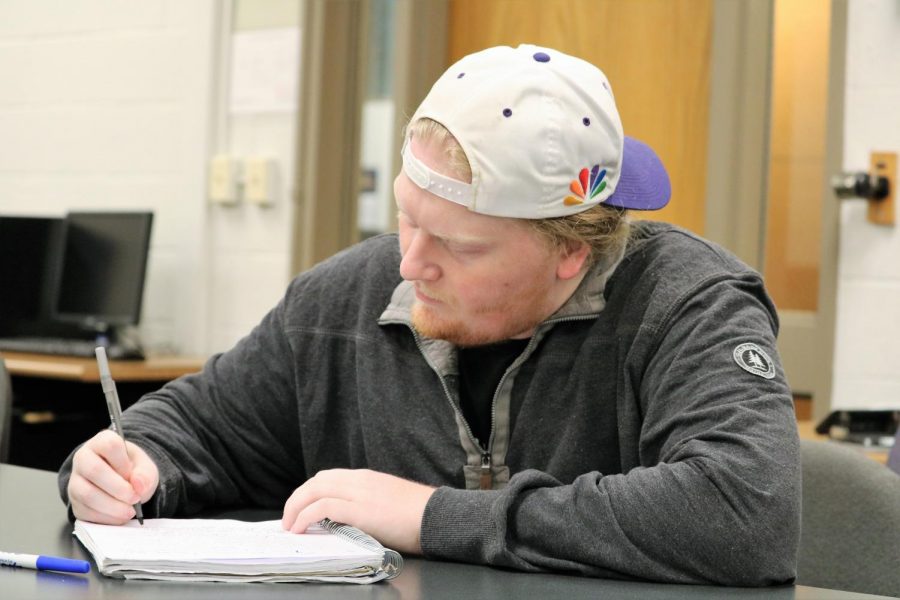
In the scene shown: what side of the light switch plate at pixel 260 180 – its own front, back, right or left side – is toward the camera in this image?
front

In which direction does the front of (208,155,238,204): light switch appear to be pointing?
toward the camera

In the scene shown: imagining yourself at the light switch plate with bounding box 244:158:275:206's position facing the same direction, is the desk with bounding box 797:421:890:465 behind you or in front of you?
in front

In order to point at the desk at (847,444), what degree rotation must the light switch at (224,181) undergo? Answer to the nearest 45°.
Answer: approximately 45° to its left

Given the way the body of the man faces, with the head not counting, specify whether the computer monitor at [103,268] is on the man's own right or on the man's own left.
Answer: on the man's own right

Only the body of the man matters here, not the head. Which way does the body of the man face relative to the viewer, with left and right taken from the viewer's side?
facing the viewer and to the left of the viewer

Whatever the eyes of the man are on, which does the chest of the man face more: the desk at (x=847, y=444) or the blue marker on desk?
the blue marker on desk

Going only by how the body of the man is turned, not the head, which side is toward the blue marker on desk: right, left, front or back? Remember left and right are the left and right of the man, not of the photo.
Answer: front

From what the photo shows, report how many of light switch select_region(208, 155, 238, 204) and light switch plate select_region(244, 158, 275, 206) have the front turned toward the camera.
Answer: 2
